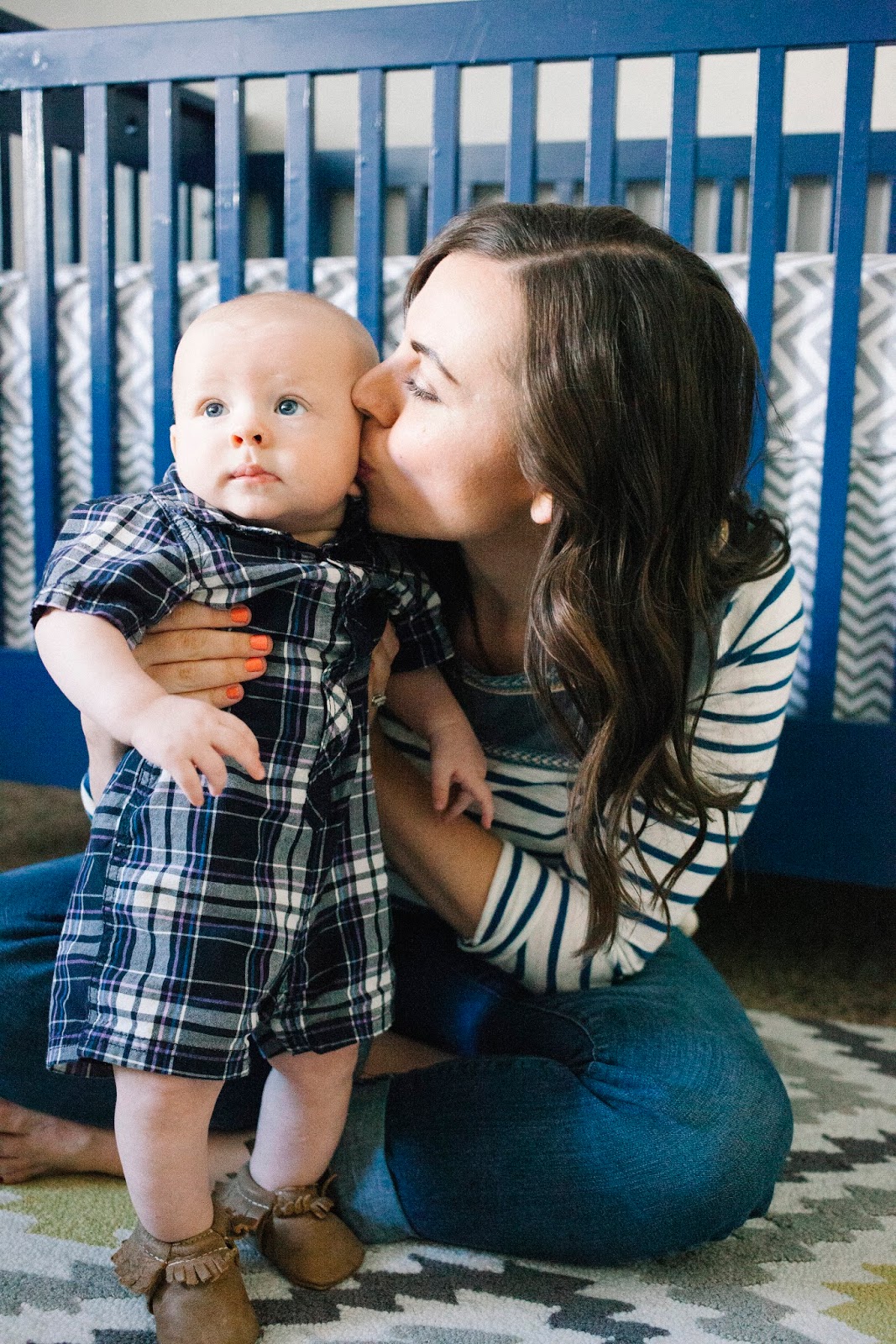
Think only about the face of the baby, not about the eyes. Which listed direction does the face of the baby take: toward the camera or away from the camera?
toward the camera
